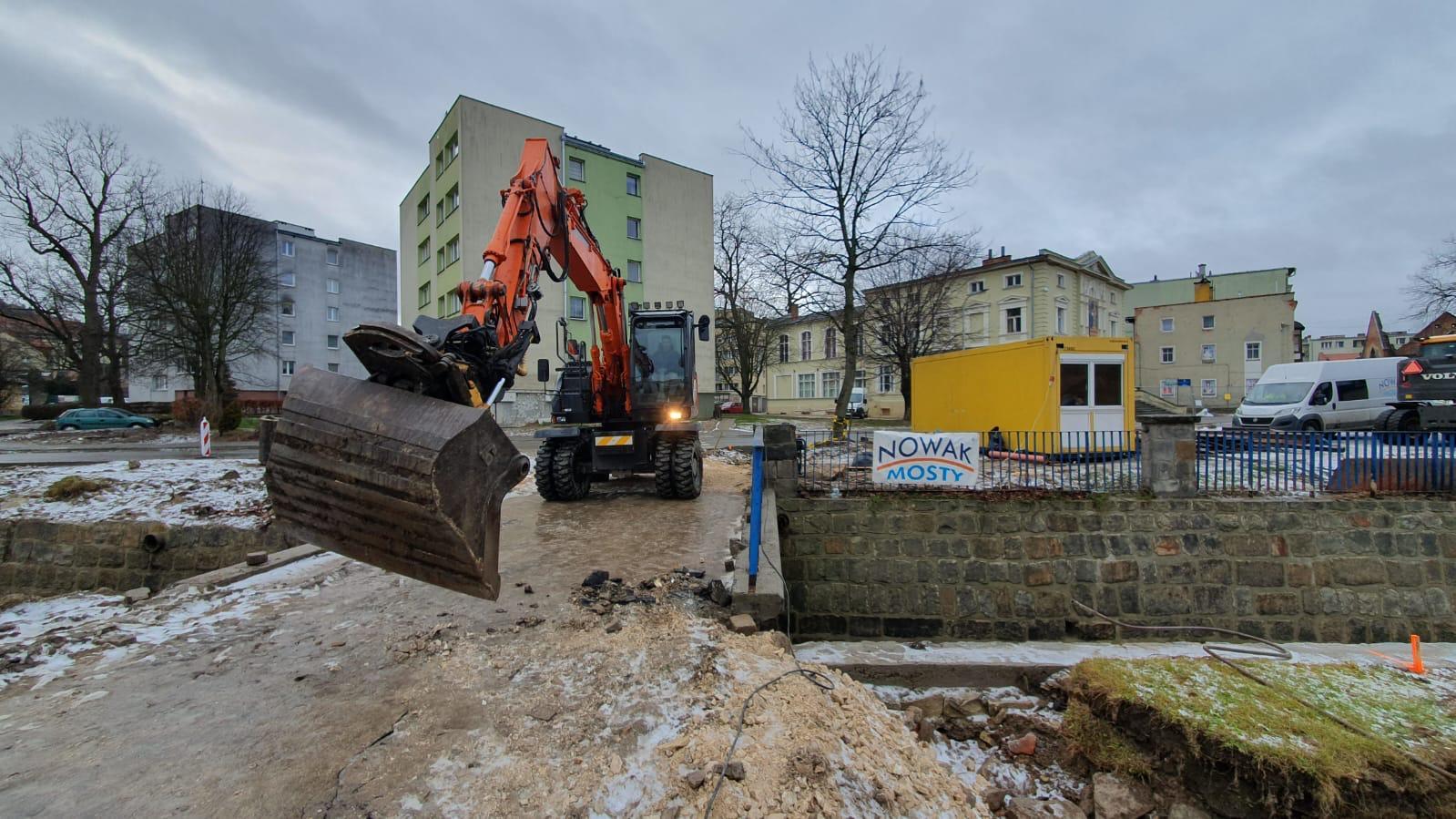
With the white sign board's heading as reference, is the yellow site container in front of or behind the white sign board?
behind

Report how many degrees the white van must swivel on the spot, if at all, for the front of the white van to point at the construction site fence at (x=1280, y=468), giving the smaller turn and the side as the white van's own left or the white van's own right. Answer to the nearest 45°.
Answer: approximately 45° to the white van's own left

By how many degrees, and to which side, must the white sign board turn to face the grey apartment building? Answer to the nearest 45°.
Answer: approximately 135° to its right

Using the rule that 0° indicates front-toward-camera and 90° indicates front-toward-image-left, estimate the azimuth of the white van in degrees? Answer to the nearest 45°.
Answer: approximately 45°

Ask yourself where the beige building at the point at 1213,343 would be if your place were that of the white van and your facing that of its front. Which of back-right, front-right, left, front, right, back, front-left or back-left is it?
back-right

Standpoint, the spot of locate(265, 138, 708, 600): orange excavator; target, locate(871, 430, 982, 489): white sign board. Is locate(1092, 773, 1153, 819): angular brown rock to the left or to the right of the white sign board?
right

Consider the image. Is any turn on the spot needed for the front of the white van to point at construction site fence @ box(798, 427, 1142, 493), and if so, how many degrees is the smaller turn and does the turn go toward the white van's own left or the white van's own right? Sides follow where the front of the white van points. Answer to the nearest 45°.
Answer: approximately 45° to the white van's own left

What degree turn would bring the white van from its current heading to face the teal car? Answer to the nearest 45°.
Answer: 0° — it already faces it

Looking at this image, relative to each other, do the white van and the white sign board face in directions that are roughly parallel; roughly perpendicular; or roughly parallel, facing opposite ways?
roughly perpendicular
